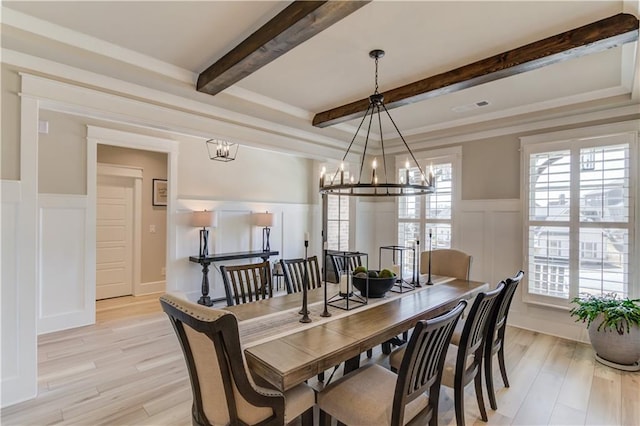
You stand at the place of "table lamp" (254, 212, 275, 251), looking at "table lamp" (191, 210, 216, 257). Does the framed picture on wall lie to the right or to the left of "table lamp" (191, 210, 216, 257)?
right

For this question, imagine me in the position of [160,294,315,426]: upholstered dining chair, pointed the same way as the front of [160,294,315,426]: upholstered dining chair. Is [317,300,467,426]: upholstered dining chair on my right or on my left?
on my right

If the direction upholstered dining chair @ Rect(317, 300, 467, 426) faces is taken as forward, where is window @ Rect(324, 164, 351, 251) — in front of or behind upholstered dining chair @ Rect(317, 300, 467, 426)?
in front

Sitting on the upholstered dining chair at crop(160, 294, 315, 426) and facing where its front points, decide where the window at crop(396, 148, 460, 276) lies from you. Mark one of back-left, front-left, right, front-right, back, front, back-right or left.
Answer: front

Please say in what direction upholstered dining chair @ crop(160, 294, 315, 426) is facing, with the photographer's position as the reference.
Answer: facing away from the viewer and to the right of the viewer

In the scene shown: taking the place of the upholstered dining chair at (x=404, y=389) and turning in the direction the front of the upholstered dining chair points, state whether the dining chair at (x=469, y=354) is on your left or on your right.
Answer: on your right

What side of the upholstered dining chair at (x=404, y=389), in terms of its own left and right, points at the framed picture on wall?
front

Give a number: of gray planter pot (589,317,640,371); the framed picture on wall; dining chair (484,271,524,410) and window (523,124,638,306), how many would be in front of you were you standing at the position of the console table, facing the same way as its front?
3

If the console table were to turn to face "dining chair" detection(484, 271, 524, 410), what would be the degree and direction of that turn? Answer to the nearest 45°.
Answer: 0° — it already faces it

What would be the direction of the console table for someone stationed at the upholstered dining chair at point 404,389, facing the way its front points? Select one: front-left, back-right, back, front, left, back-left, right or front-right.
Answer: front

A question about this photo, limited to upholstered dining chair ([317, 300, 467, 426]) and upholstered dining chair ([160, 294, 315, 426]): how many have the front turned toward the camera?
0

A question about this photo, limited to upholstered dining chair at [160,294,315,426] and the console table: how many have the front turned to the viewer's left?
0

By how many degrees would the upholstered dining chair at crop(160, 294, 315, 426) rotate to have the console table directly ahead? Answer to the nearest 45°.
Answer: approximately 45° to its left

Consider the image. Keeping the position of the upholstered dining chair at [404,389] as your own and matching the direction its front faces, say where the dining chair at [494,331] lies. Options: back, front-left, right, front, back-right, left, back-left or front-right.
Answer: right

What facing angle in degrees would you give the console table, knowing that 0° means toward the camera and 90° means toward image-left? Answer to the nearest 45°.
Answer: approximately 315°

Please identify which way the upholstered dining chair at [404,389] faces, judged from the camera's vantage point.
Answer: facing away from the viewer and to the left of the viewer

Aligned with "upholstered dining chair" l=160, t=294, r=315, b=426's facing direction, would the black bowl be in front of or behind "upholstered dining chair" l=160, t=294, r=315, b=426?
in front

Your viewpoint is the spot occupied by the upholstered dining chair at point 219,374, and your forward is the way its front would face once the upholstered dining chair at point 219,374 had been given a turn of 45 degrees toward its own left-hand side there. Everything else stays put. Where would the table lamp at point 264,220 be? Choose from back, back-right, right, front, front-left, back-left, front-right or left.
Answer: front
